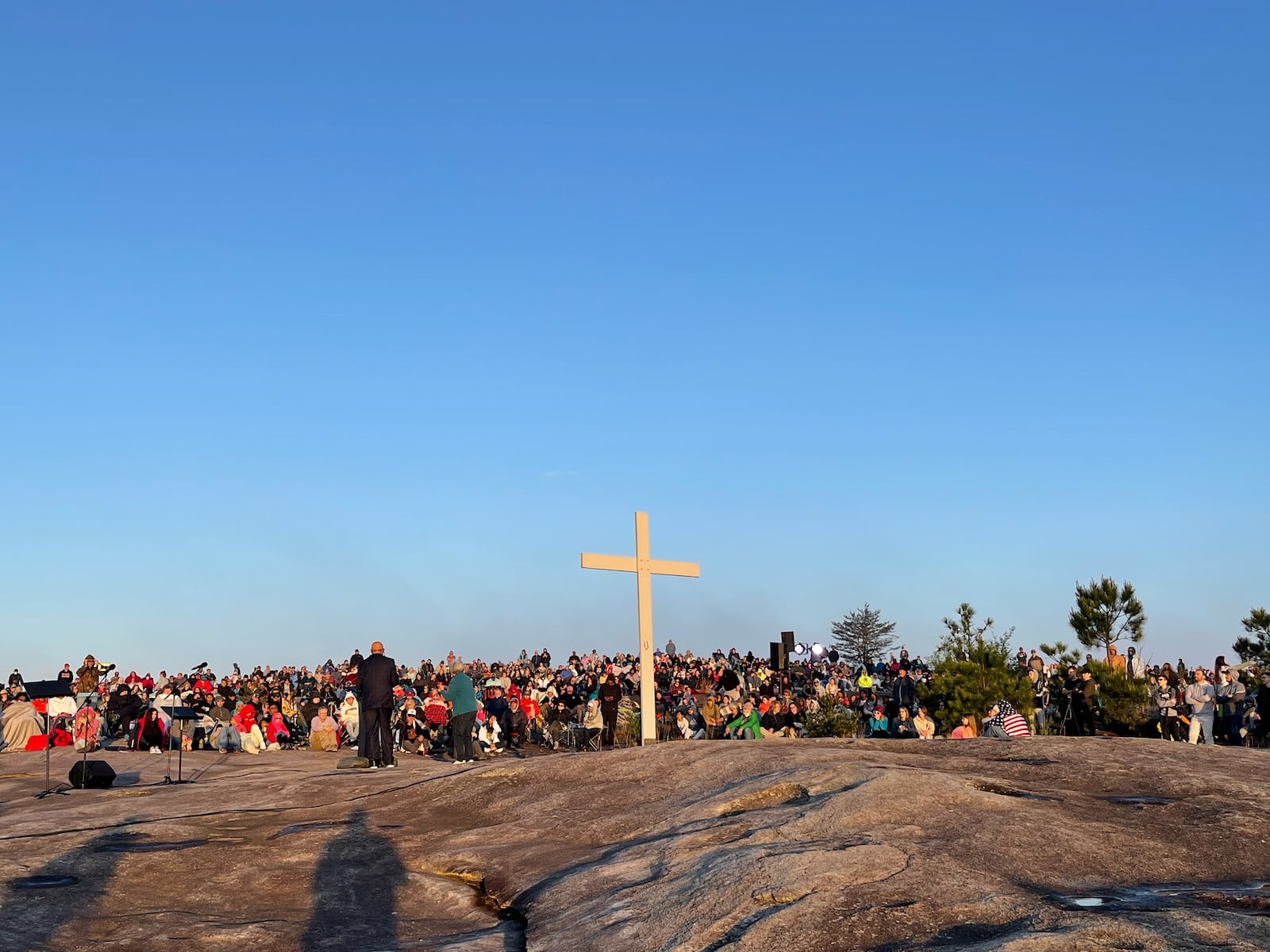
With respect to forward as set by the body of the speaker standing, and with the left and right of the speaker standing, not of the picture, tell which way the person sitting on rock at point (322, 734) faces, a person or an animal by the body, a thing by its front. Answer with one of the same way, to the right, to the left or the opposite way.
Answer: the opposite way

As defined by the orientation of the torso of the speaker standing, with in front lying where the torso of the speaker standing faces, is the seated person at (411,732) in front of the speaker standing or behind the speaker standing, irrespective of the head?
in front

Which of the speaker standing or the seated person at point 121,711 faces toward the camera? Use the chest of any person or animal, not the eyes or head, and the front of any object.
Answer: the seated person

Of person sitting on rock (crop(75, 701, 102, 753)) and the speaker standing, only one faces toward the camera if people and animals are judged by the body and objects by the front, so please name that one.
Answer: the person sitting on rock

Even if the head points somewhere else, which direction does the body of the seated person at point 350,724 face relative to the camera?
toward the camera

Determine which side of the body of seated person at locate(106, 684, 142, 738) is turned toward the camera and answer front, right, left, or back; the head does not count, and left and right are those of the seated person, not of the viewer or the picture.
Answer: front

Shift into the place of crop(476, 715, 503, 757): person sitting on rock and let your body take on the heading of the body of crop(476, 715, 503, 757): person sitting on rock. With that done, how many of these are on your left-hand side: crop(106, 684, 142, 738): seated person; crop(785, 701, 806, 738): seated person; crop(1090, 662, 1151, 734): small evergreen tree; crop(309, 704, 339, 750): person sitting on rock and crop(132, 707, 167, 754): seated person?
2

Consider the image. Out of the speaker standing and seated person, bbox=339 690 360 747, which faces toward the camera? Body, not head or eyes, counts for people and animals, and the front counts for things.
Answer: the seated person

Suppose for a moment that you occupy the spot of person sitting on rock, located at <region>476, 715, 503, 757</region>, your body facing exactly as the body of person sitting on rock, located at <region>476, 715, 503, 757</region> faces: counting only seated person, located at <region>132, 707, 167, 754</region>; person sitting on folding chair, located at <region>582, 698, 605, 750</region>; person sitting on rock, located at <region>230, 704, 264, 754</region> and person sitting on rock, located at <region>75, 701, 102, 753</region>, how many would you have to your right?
3

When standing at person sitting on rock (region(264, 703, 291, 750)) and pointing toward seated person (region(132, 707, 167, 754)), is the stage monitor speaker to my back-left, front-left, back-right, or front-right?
front-left

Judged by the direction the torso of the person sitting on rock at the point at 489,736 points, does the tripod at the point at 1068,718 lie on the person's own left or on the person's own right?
on the person's own left

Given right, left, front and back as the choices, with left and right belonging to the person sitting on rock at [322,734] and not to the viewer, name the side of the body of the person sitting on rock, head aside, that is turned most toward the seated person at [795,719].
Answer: left

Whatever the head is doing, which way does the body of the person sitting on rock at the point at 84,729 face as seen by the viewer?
toward the camera

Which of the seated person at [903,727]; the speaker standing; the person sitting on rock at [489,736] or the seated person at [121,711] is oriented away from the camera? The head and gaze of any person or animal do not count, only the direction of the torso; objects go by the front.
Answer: the speaker standing

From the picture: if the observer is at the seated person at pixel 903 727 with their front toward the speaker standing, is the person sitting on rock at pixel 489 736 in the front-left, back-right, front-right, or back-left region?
front-right
